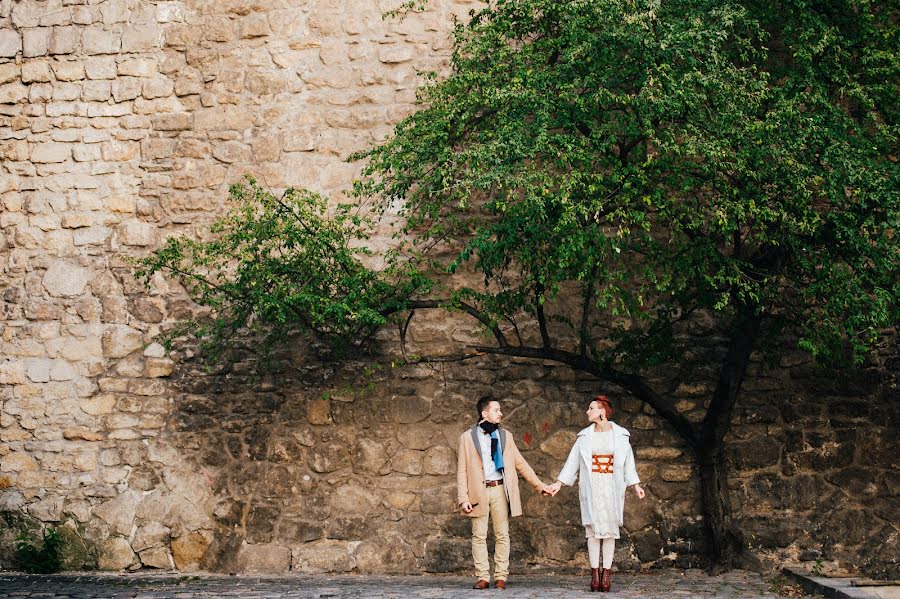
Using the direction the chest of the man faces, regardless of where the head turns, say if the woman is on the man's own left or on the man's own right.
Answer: on the man's own left

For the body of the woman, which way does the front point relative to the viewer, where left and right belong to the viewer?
facing the viewer

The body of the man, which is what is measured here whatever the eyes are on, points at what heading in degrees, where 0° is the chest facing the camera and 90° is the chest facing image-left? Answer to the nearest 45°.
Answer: approximately 0°

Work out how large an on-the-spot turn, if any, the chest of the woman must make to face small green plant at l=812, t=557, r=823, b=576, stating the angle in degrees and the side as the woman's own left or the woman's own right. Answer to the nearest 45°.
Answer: approximately 135° to the woman's own left

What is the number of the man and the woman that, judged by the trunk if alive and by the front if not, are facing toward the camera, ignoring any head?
2

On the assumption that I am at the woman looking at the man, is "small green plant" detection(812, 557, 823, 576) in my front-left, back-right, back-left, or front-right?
back-right

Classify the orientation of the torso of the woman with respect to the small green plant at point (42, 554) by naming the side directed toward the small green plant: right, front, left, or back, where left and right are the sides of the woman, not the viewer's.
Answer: right
